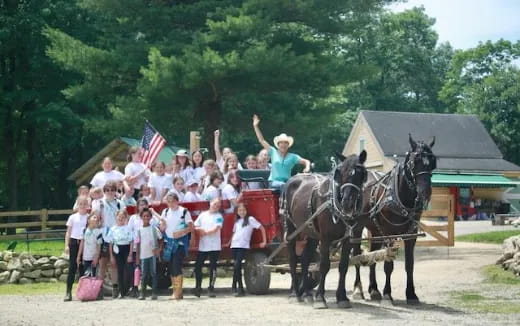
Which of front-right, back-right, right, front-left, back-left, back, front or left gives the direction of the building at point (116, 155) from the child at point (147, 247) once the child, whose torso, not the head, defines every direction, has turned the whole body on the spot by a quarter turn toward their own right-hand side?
right

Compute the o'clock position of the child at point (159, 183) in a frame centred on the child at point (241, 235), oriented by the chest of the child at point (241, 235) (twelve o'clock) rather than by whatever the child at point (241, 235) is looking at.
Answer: the child at point (159, 183) is roughly at 4 o'clock from the child at point (241, 235).

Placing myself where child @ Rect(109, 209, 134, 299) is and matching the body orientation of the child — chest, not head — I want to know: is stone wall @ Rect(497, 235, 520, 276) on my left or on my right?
on my left

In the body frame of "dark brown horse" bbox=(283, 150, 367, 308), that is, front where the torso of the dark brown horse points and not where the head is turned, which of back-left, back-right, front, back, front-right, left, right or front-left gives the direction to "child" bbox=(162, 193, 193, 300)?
back

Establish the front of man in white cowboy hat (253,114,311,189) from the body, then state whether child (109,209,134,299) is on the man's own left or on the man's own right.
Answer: on the man's own right

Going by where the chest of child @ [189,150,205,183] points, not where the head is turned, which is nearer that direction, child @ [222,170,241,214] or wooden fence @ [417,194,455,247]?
the child
